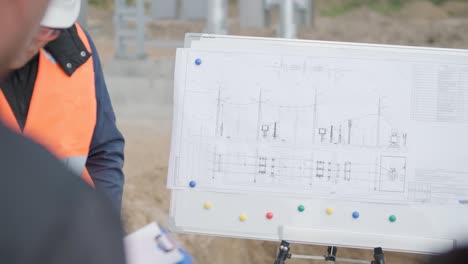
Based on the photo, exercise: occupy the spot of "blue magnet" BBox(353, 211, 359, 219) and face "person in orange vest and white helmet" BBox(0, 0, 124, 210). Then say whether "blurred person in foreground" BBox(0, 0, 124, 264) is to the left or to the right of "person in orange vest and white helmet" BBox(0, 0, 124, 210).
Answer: left

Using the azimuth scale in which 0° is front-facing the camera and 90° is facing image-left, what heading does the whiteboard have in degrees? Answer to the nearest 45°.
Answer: approximately 0°

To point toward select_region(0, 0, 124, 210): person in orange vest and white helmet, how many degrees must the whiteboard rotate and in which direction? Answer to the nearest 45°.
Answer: approximately 45° to its right

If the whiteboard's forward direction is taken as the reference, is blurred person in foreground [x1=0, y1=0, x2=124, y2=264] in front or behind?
in front

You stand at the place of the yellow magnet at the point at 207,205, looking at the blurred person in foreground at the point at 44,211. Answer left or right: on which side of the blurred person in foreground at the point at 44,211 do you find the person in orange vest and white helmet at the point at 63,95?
right
